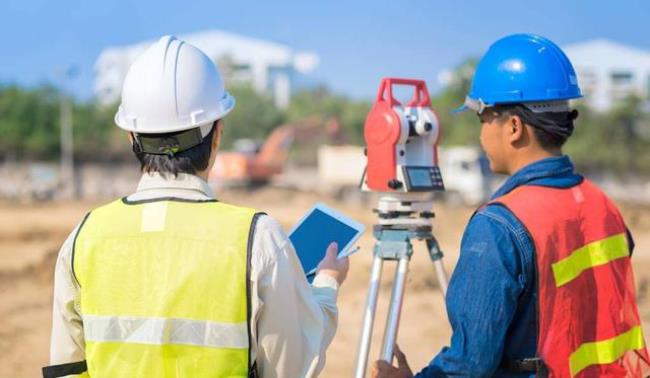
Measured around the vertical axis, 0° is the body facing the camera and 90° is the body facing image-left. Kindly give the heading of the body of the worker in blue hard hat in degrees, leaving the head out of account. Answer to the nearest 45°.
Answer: approximately 135°

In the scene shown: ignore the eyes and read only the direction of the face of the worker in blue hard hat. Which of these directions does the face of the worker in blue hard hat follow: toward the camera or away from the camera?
away from the camera

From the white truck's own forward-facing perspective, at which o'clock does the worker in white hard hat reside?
The worker in white hard hat is roughly at 3 o'clock from the white truck.

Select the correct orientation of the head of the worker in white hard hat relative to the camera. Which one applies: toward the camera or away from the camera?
away from the camera

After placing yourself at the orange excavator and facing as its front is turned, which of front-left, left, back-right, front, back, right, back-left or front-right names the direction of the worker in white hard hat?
right

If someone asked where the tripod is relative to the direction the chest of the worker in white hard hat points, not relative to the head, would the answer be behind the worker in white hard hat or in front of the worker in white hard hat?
in front

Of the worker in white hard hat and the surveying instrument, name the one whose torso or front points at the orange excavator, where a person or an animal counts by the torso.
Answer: the worker in white hard hat

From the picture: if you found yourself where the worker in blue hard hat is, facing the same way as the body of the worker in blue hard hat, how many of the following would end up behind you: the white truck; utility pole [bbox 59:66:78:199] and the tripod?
0

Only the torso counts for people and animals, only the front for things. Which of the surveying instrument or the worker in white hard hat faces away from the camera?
the worker in white hard hat

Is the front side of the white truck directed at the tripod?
no

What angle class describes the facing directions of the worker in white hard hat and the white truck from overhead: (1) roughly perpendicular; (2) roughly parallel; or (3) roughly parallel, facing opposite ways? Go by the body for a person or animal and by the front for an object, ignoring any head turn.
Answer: roughly perpendicular

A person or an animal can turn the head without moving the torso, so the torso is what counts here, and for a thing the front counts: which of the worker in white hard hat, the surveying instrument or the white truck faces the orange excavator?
the worker in white hard hat

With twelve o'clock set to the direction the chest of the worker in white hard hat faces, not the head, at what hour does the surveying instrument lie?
The surveying instrument is roughly at 1 o'clock from the worker in white hard hat.

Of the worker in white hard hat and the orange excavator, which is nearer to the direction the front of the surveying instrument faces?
the worker in white hard hat

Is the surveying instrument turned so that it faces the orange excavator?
no

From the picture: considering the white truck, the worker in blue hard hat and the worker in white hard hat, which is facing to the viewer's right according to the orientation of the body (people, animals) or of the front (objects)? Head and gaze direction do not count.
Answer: the white truck

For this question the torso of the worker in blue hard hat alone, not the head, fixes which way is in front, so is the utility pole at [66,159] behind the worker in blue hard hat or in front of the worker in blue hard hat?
in front

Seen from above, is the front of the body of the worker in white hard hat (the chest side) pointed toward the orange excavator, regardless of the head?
yes

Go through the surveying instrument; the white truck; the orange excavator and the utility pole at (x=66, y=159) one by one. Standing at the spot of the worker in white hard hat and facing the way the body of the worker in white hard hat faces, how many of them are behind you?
0

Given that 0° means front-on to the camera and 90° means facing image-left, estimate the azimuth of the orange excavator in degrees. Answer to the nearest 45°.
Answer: approximately 270°
